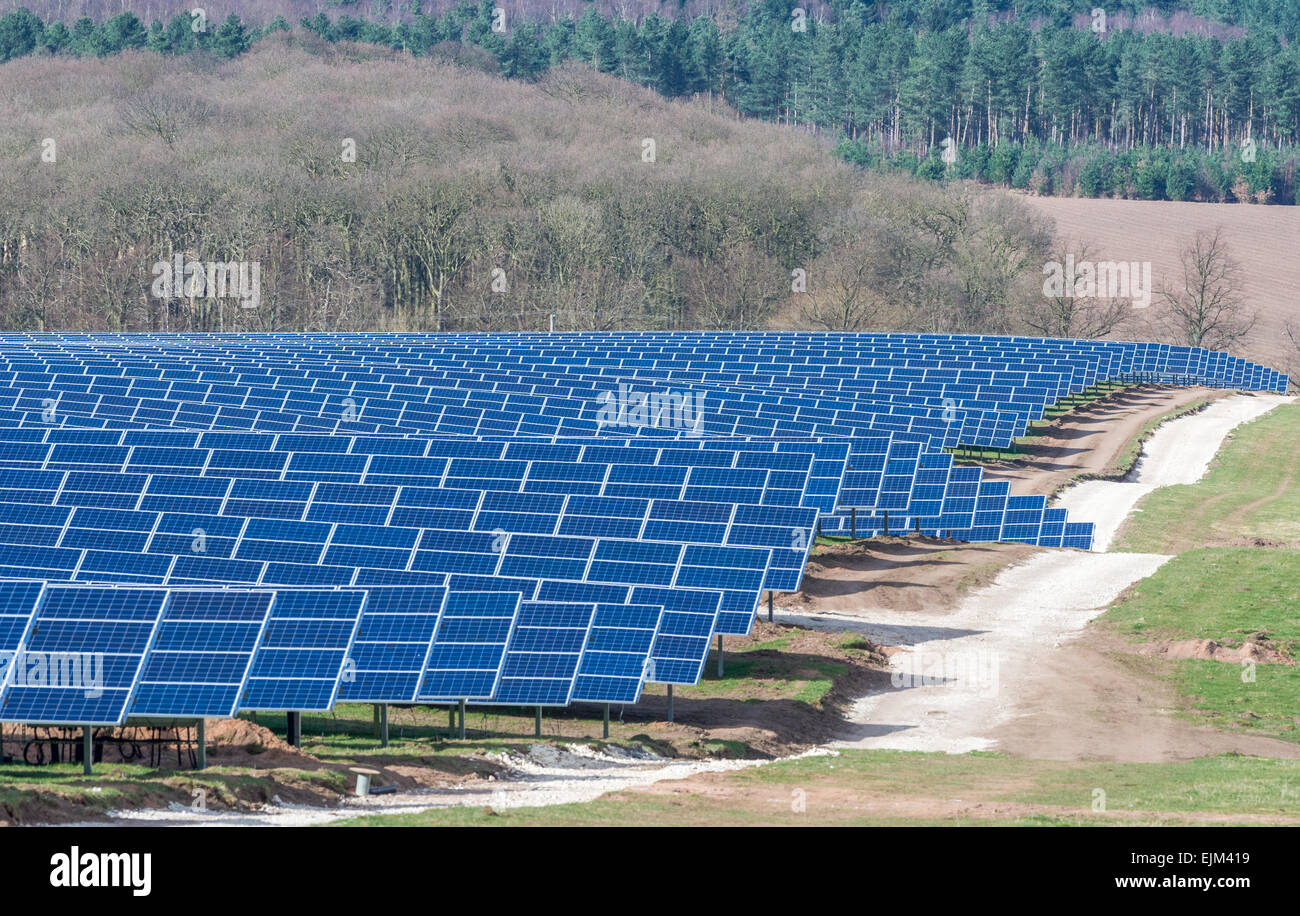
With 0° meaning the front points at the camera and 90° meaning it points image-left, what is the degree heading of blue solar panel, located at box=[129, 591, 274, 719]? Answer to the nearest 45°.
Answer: approximately 0°

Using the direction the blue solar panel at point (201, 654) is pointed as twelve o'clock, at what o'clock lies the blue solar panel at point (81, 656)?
the blue solar panel at point (81, 656) is roughly at 2 o'clock from the blue solar panel at point (201, 654).

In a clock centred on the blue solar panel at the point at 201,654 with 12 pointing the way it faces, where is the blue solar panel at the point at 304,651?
the blue solar panel at the point at 304,651 is roughly at 8 o'clock from the blue solar panel at the point at 201,654.
